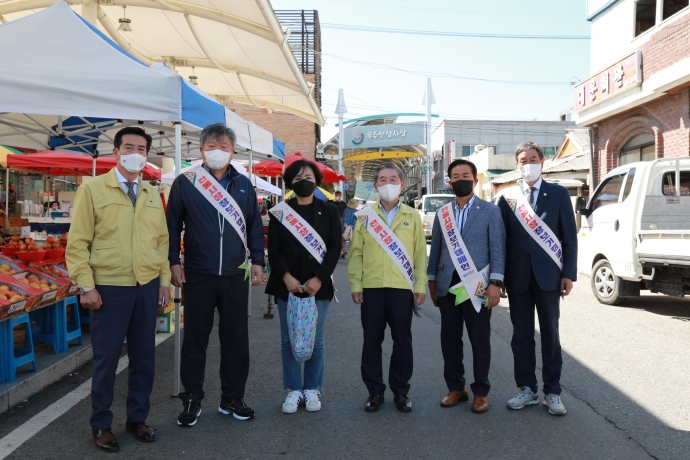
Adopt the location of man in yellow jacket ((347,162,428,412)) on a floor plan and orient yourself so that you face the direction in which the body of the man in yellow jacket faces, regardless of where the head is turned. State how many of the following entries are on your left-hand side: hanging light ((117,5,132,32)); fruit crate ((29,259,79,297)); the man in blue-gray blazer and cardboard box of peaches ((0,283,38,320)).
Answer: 1

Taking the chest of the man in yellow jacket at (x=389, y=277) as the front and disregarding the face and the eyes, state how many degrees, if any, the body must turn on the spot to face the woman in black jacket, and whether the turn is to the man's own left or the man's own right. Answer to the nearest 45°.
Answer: approximately 90° to the man's own right

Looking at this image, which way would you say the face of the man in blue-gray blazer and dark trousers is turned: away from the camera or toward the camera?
toward the camera

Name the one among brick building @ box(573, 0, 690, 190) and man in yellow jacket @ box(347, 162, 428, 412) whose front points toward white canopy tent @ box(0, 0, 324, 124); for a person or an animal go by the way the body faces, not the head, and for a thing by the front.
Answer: the brick building

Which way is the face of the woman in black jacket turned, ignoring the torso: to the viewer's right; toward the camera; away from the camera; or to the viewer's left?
toward the camera

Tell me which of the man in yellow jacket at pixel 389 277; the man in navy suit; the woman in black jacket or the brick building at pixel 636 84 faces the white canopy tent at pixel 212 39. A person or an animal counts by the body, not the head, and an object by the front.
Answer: the brick building

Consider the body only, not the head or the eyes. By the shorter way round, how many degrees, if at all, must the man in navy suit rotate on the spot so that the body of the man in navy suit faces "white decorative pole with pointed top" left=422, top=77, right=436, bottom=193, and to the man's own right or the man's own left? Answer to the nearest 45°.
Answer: approximately 180°

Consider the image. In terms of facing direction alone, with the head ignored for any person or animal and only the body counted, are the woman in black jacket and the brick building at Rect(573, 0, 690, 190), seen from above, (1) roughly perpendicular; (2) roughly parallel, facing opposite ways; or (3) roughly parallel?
roughly perpendicular

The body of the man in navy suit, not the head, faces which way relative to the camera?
toward the camera

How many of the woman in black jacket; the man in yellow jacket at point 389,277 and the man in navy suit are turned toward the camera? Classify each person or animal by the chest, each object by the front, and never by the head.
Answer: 3

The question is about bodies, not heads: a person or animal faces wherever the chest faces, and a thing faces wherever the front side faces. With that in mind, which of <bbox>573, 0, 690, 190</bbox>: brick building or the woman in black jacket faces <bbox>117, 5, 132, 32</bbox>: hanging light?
the brick building

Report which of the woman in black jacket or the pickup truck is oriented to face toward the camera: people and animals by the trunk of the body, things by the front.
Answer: the woman in black jacket

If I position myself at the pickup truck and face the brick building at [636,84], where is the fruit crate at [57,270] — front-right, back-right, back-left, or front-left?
back-left

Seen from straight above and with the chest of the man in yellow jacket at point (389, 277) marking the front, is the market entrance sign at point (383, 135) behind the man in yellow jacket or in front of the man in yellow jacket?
behind

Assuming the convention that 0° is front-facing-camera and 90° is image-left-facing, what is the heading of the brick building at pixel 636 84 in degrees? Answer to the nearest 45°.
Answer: approximately 45°

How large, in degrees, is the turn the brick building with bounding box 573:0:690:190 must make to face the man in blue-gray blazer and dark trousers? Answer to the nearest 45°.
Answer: approximately 45° to its left

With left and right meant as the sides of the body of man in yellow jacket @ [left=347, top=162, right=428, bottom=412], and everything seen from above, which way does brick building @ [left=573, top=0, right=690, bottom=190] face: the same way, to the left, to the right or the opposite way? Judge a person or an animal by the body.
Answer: to the right

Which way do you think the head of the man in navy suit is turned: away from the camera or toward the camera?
toward the camera

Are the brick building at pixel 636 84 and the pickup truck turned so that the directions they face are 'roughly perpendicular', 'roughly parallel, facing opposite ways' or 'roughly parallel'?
roughly perpendicular
